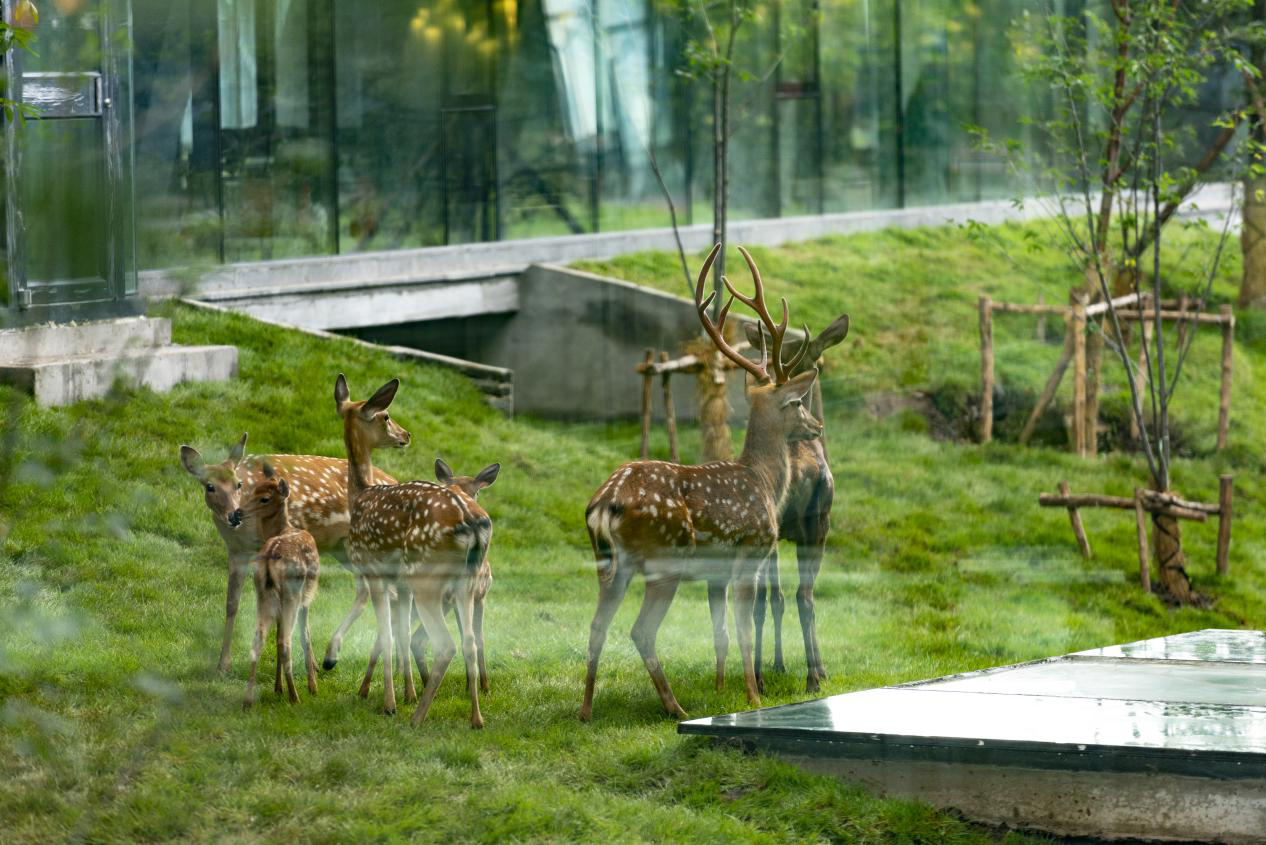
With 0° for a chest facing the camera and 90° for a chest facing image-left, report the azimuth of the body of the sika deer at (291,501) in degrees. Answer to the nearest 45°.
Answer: approximately 45°

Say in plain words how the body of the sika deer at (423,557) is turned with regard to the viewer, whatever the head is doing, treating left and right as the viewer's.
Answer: facing away from the viewer and to the left of the viewer

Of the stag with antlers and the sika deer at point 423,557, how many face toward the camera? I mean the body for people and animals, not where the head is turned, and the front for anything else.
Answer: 0

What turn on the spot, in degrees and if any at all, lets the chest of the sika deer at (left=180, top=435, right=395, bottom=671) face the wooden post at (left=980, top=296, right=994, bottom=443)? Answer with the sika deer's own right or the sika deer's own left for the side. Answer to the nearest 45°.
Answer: approximately 180°

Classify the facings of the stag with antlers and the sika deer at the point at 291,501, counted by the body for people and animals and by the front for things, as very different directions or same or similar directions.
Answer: very different directions

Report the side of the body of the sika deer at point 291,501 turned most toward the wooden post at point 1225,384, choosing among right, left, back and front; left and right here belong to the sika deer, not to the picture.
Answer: back

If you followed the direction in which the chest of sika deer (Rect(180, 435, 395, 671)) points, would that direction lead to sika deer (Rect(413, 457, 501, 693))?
no

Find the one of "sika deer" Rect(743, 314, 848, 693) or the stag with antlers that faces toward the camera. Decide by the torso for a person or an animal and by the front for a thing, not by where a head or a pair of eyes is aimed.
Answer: the sika deer

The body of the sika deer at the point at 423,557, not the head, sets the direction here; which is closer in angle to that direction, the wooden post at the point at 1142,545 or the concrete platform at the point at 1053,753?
the wooden post

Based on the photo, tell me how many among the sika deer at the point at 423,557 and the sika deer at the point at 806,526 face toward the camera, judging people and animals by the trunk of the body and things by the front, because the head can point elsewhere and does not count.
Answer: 1

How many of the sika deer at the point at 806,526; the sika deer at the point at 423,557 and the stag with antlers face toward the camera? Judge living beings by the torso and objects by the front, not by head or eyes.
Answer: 1

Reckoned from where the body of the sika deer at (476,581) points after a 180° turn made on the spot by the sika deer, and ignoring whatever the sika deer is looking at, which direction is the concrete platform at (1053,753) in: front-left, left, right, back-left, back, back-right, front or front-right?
back

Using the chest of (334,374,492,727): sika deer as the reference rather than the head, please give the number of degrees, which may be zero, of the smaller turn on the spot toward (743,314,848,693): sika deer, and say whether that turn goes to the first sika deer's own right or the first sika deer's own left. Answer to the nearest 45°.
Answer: approximately 90° to the first sika deer's own right

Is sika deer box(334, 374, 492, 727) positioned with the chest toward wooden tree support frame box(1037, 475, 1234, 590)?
no

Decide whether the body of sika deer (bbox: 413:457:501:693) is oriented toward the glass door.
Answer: no

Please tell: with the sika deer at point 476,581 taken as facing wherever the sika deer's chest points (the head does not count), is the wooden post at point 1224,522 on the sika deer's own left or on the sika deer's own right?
on the sika deer's own left

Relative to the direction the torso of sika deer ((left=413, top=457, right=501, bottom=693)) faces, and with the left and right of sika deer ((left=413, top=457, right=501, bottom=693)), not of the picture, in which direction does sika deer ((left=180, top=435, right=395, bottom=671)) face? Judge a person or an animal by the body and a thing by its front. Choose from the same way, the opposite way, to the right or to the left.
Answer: to the right

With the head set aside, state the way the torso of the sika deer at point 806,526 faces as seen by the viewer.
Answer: toward the camera
